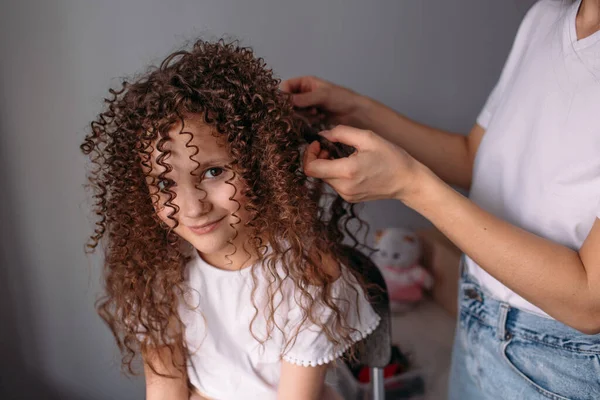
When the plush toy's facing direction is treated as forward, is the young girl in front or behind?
in front

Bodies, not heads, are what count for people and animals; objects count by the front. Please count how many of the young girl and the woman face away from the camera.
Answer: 0

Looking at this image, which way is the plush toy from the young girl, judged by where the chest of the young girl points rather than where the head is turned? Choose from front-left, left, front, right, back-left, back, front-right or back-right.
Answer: back-left

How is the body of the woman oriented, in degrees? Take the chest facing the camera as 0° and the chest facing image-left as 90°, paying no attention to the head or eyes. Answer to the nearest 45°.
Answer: approximately 45°

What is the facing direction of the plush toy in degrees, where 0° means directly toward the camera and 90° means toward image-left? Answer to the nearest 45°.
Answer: approximately 45°

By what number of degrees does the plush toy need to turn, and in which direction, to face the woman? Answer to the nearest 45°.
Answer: approximately 45° to its left

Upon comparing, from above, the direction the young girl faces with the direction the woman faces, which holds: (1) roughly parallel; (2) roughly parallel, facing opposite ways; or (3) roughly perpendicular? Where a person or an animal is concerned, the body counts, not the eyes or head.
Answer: roughly perpendicular

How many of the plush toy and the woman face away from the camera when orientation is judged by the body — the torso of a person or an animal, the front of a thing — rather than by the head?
0
